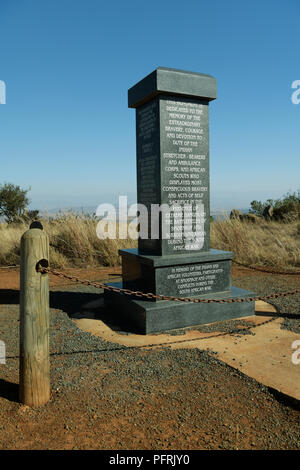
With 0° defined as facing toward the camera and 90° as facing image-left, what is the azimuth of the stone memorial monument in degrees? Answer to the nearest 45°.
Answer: approximately 315°

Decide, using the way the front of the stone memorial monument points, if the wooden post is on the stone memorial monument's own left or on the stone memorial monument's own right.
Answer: on the stone memorial monument's own right
